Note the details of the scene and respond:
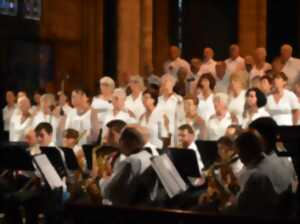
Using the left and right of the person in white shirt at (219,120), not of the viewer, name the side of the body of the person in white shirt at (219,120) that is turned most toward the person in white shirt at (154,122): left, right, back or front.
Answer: right

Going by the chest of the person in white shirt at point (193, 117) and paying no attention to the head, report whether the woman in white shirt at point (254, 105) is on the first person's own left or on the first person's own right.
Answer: on the first person's own left

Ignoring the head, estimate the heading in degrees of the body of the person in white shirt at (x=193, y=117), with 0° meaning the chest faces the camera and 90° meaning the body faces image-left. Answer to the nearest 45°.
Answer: approximately 45°

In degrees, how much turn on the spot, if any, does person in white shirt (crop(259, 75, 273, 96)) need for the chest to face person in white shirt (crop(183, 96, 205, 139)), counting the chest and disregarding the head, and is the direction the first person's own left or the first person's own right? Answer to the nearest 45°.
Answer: approximately 45° to the first person's own right

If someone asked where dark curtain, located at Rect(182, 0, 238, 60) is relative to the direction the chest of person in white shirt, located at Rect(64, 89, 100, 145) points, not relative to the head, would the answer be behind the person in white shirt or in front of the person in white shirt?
behind

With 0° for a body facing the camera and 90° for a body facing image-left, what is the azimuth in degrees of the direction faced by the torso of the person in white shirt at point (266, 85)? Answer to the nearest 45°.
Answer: approximately 45°

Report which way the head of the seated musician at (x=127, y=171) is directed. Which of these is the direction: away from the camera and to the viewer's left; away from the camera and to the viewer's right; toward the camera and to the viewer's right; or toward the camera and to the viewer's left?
away from the camera and to the viewer's left
